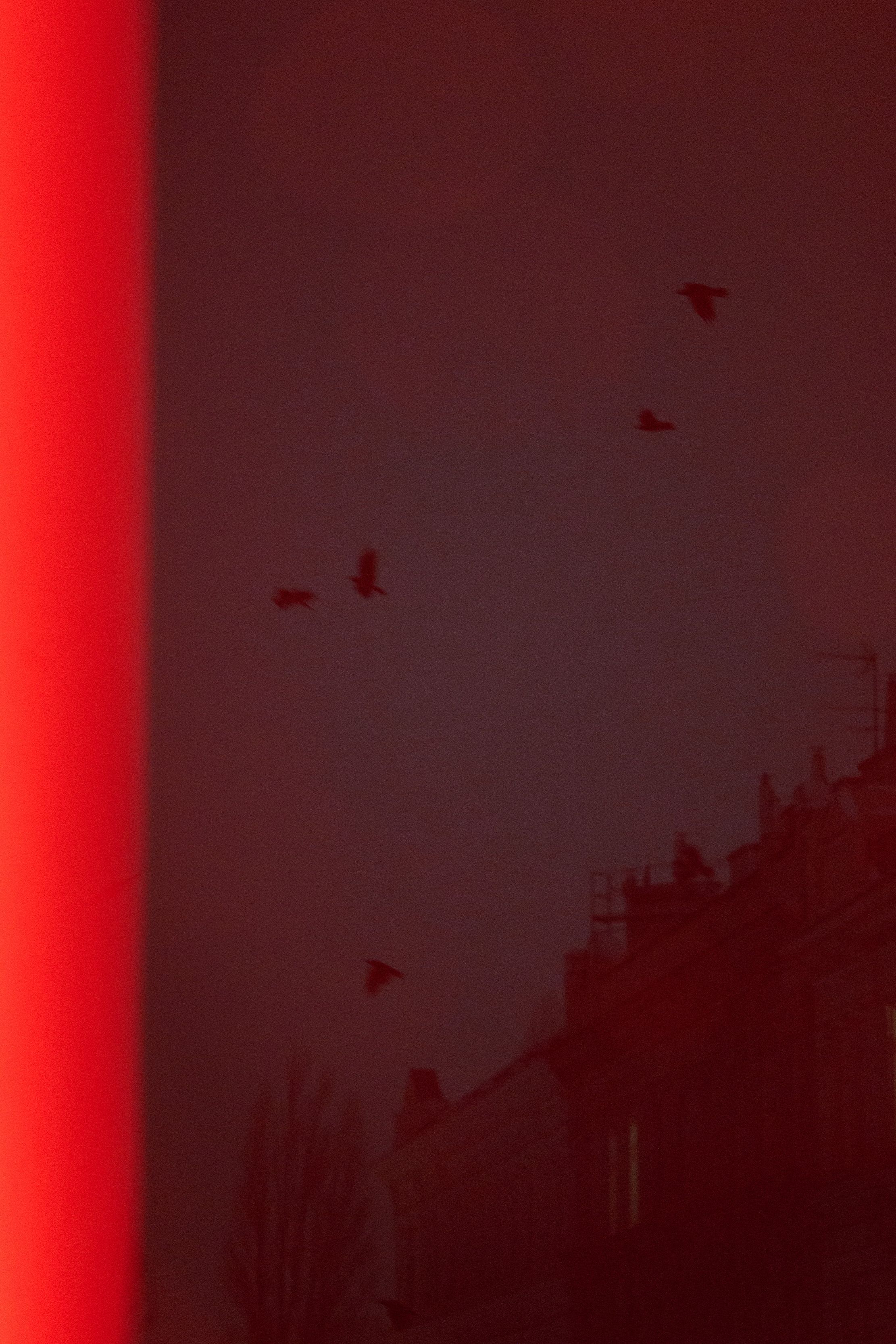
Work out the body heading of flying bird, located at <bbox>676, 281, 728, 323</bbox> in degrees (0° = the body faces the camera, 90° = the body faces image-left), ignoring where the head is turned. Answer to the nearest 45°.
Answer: approximately 90°
